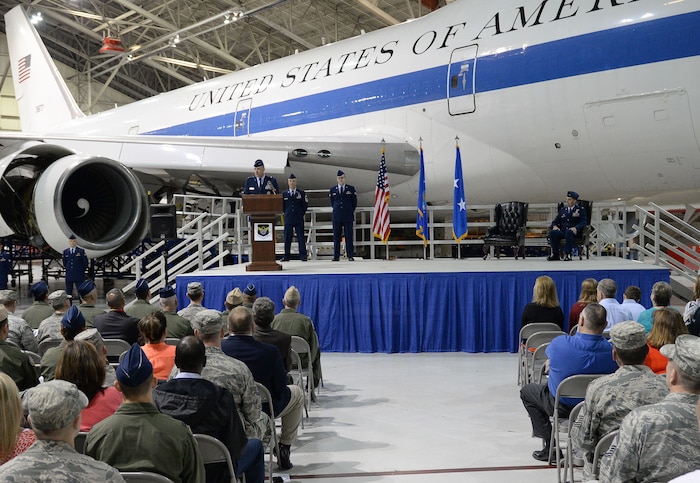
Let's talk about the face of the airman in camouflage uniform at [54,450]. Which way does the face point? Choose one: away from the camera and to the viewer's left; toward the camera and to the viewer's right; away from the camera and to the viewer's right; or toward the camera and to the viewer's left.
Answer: away from the camera and to the viewer's right

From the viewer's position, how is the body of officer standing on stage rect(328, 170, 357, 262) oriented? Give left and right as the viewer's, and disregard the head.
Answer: facing the viewer

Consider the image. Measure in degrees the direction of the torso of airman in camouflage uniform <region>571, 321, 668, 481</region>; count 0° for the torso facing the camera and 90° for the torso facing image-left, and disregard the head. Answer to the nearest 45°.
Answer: approximately 180°

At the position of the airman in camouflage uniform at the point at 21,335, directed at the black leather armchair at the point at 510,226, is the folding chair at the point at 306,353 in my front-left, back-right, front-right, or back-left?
front-right

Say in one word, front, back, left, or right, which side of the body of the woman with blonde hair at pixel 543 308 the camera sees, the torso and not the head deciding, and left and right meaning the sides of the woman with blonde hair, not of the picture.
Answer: back

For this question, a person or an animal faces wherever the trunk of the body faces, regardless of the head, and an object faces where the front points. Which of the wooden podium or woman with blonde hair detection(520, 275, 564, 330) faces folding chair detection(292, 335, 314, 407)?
the wooden podium

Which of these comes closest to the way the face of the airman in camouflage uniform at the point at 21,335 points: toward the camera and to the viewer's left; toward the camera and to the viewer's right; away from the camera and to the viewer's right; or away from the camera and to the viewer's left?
away from the camera and to the viewer's right

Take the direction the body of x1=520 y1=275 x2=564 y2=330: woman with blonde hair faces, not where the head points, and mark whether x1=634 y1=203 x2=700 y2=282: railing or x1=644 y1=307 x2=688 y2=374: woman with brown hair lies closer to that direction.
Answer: the railing

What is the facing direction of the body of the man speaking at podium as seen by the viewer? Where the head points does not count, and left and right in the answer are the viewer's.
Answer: facing the viewer

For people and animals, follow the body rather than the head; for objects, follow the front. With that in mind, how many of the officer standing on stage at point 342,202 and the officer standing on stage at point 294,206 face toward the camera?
2

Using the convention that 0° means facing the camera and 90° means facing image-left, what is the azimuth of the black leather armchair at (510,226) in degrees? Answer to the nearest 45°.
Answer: approximately 45°

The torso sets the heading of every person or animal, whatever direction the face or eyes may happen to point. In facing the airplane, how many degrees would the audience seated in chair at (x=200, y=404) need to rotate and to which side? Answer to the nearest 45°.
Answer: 0° — they already face it

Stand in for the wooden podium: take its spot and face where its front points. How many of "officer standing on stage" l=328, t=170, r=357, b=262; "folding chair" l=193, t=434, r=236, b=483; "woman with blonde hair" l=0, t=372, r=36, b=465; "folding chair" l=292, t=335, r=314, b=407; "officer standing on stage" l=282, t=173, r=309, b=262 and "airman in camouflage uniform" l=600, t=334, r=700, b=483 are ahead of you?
4

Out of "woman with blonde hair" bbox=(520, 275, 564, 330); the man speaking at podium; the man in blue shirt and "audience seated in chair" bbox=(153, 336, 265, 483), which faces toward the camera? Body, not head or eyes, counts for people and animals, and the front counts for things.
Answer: the man speaking at podium

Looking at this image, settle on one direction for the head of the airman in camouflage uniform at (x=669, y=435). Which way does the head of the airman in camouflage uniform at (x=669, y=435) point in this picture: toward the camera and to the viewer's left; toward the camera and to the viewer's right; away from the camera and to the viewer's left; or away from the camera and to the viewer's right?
away from the camera and to the viewer's left

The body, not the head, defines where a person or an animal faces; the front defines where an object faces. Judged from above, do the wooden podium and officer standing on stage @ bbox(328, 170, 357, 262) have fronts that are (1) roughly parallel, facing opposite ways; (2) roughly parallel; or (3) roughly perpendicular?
roughly parallel
